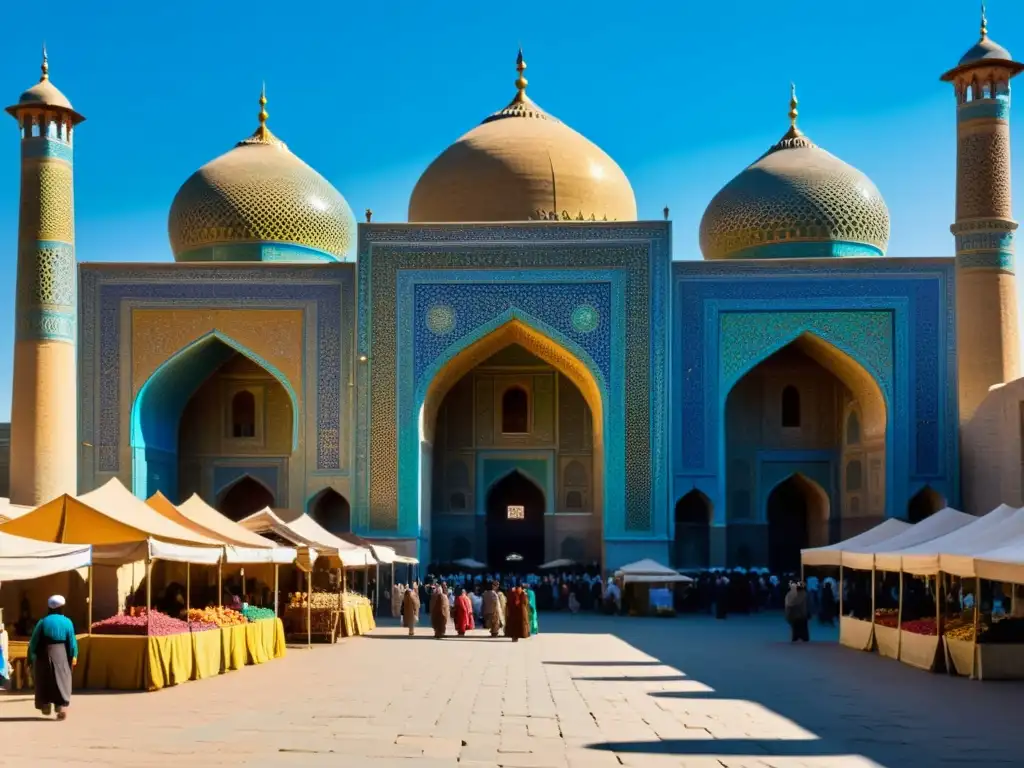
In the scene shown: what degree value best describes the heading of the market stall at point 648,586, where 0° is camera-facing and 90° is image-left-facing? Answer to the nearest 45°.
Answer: approximately 0°

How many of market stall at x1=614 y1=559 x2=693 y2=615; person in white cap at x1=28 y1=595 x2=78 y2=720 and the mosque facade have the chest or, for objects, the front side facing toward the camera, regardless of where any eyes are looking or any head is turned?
2

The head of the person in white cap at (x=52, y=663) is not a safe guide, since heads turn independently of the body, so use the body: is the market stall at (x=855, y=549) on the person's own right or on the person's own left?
on the person's own right

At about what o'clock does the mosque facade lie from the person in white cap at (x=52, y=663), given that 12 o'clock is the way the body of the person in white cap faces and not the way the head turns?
The mosque facade is roughly at 1 o'clock from the person in white cap.

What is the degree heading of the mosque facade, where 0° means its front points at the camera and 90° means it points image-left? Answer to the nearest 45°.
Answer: approximately 0°

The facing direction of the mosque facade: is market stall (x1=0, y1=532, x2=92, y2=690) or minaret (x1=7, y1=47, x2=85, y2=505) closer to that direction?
the market stall

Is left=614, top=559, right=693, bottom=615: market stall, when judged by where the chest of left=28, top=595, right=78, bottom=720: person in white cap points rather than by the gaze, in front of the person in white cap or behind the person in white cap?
in front

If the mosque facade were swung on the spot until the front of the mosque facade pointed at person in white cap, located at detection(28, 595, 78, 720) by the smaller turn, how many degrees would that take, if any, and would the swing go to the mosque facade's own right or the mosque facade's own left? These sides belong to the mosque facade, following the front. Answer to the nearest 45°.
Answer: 0° — it already faces them

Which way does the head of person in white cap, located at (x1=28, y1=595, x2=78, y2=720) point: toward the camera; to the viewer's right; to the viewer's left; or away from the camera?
away from the camera

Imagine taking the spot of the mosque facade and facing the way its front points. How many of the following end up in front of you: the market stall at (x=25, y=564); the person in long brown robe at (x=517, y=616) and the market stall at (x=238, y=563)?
3

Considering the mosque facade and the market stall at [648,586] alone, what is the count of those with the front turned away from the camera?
0

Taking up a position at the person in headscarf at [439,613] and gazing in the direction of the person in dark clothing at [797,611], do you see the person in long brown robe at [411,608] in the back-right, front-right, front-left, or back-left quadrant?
back-left
